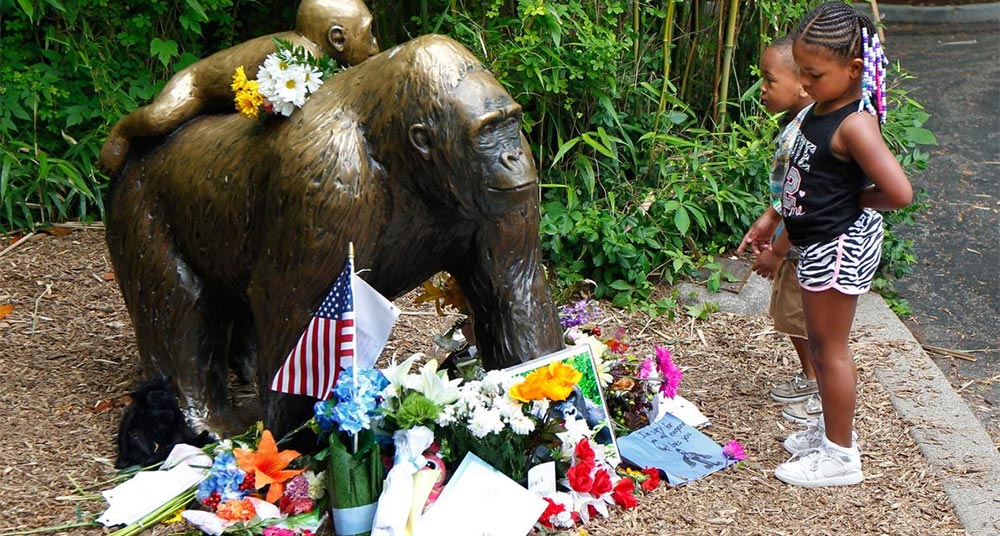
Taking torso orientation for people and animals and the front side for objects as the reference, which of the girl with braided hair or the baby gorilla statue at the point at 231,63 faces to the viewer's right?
the baby gorilla statue

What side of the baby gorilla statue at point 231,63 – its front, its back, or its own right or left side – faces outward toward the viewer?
right

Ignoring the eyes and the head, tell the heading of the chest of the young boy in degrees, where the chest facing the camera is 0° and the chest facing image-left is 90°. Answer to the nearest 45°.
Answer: approximately 90°

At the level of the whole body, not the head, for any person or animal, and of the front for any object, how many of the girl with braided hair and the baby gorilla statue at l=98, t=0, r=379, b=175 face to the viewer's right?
1

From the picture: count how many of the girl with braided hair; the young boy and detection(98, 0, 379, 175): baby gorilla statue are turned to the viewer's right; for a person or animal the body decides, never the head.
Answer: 1

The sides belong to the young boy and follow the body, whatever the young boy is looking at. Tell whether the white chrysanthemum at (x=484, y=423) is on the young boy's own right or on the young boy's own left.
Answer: on the young boy's own left

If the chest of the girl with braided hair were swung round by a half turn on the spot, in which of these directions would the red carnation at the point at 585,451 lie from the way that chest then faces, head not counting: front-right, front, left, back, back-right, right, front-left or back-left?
back-right

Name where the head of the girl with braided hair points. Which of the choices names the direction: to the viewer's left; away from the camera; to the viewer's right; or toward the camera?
to the viewer's left

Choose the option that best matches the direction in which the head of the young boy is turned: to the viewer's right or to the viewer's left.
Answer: to the viewer's left

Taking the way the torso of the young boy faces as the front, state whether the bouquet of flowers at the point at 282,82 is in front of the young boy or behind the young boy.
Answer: in front

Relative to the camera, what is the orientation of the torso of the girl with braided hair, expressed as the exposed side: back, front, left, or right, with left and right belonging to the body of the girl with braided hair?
left

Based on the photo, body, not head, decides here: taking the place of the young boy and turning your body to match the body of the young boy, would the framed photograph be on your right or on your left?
on your left
